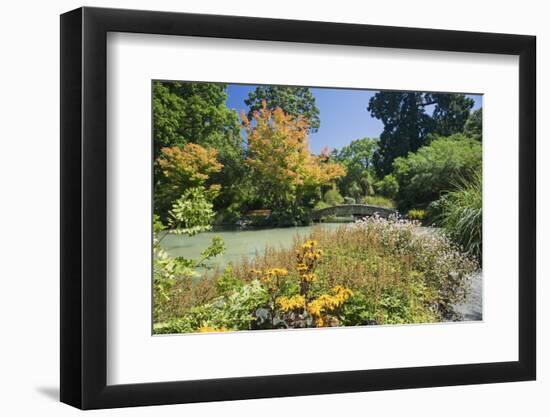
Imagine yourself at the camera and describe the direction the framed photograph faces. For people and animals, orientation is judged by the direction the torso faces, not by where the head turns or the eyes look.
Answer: facing the viewer and to the right of the viewer
